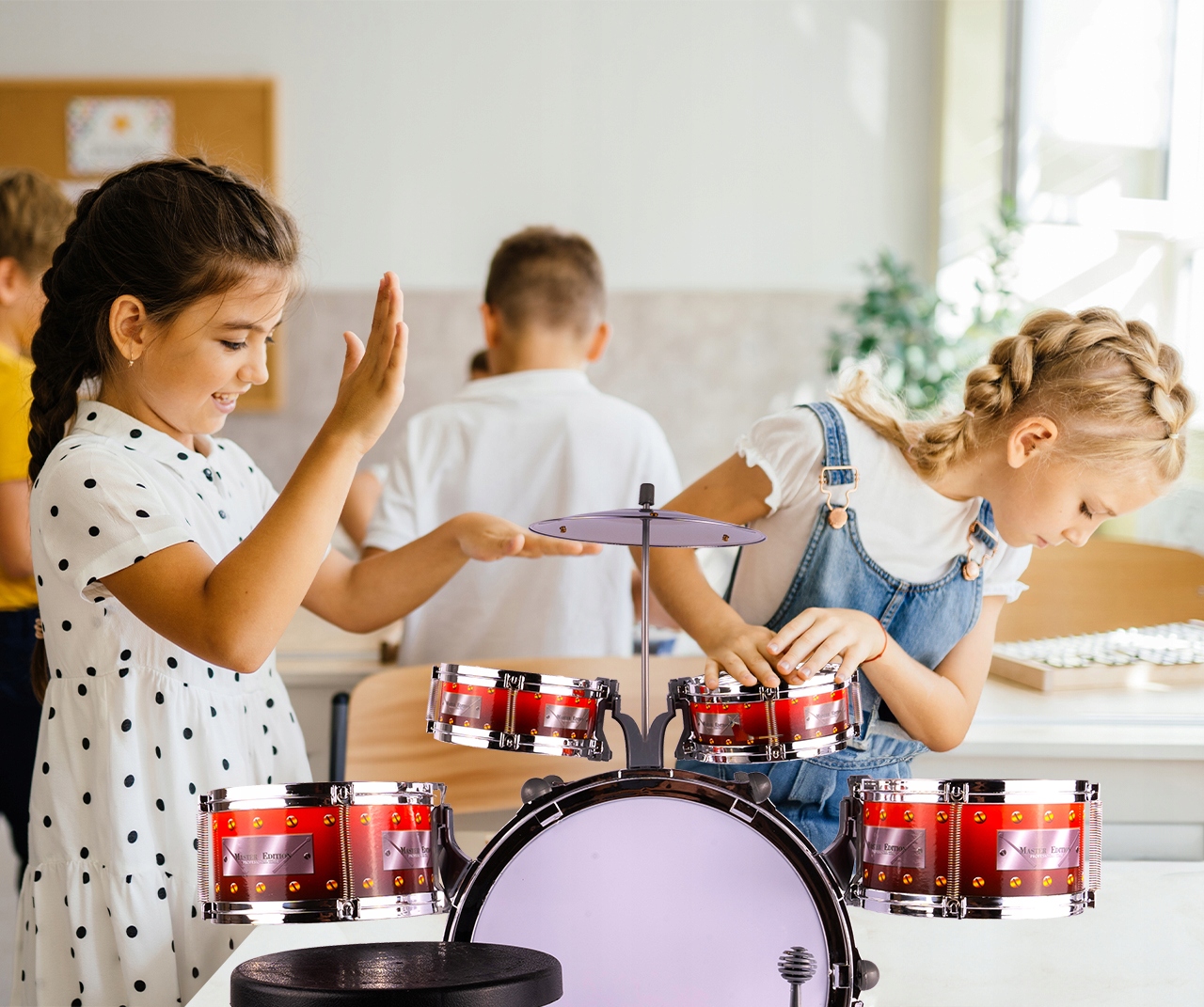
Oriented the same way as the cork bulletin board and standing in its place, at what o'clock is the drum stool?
The drum stool is roughly at 12 o'clock from the cork bulletin board.

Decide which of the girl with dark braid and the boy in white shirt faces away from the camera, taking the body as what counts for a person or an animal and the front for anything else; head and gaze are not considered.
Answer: the boy in white shirt

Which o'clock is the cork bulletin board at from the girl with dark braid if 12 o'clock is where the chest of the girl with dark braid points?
The cork bulletin board is roughly at 9 o'clock from the girl with dark braid.

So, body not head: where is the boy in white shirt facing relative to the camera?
away from the camera

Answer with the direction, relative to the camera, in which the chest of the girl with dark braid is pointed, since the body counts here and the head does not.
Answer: to the viewer's right

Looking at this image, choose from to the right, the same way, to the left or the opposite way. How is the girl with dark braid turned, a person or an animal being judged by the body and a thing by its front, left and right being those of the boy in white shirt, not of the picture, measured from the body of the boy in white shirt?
to the right

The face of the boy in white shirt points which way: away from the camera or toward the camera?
away from the camera

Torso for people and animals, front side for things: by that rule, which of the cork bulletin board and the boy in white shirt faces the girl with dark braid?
the cork bulletin board

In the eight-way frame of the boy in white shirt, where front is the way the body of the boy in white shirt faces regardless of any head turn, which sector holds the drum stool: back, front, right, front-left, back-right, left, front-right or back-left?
back

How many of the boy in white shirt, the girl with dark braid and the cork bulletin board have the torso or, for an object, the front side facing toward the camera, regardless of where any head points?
1

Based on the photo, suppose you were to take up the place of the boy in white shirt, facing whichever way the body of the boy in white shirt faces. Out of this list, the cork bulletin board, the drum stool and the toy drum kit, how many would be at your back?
2

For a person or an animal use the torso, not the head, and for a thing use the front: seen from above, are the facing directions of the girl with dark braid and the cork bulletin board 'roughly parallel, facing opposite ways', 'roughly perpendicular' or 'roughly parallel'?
roughly perpendicular
